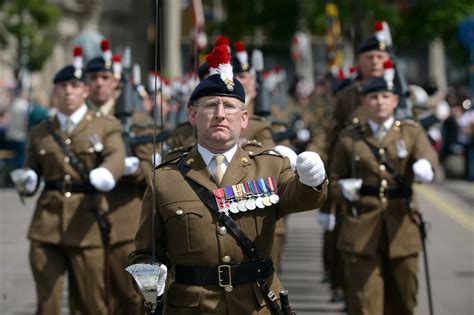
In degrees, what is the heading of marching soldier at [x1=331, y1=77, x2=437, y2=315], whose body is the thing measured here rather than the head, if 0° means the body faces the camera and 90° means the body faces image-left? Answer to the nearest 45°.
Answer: approximately 0°

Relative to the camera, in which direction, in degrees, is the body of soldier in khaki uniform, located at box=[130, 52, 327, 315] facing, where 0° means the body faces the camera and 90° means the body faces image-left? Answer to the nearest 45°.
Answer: approximately 0°

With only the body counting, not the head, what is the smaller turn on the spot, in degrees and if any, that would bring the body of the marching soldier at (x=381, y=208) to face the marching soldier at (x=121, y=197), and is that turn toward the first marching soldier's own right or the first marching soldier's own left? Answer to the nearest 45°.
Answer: approximately 90° to the first marching soldier's own right
